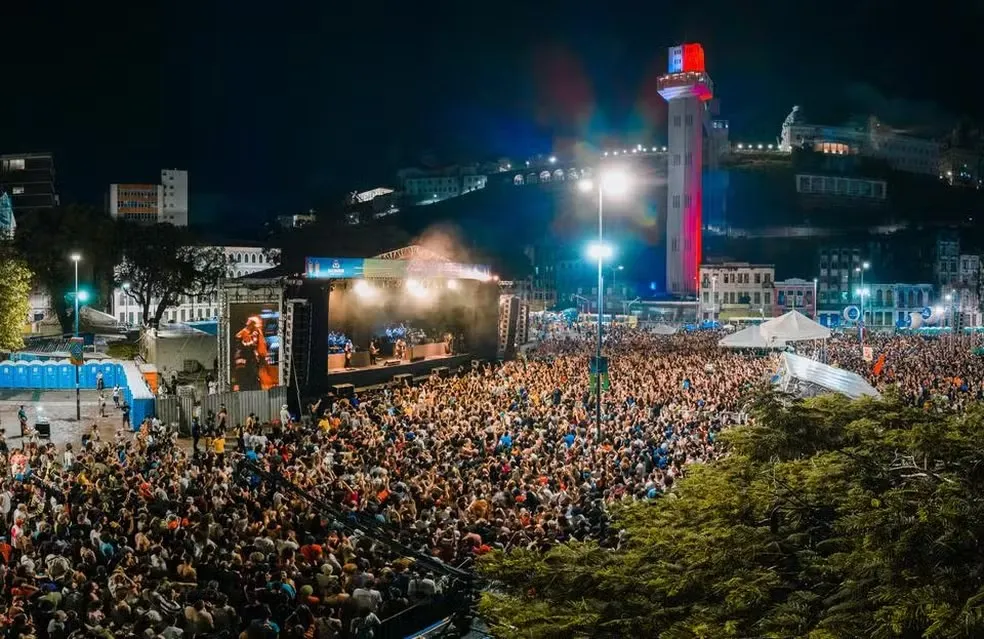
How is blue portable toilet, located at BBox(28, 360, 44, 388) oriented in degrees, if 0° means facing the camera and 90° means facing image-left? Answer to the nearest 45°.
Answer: approximately 0°

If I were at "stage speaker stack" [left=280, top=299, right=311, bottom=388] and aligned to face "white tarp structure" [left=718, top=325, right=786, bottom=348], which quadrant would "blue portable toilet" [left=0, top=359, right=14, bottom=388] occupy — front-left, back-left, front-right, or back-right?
back-left

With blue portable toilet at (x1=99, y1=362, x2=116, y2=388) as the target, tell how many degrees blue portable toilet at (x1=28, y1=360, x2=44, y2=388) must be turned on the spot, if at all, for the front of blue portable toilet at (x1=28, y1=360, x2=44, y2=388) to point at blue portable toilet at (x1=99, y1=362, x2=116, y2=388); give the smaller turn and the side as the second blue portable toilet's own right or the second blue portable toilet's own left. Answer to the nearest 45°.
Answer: approximately 90° to the second blue portable toilet's own left

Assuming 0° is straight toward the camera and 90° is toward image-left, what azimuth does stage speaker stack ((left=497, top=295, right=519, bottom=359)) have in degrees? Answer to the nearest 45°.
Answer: approximately 315°

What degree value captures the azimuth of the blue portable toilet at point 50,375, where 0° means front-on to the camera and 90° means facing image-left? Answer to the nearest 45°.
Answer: approximately 0°

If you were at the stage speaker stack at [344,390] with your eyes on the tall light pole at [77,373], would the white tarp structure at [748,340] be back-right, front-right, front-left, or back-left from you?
back-right

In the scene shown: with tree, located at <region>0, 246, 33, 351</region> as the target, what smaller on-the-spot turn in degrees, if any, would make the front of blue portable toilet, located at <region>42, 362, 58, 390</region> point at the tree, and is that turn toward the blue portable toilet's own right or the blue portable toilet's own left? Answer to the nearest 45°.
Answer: approximately 180°

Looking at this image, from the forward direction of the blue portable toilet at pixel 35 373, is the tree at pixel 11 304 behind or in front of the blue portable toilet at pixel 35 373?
behind

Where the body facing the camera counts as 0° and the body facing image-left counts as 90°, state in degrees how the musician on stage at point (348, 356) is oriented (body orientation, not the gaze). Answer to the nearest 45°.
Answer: approximately 315°
